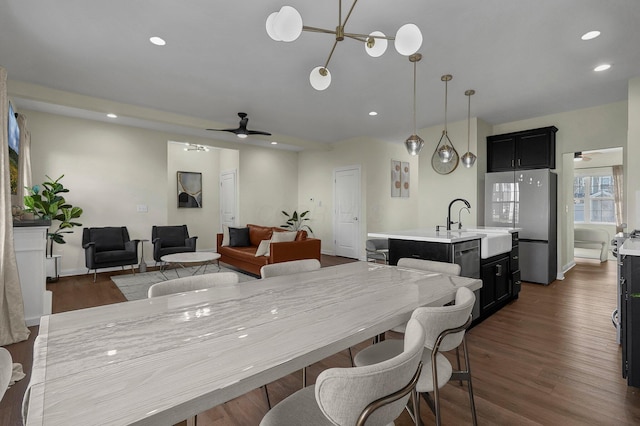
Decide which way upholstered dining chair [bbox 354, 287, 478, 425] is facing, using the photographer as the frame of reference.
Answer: facing away from the viewer and to the left of the viewer

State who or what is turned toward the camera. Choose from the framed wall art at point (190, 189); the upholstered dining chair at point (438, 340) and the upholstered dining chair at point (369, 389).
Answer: the framed wall art

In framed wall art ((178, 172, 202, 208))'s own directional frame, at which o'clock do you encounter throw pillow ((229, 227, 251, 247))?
The throw pillow is roughly at 11 o'clock from the framed wall art.

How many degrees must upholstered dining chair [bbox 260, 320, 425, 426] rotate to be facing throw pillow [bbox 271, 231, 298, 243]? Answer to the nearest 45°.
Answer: approximately 45° to its right

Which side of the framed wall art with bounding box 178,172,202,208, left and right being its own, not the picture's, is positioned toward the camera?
front

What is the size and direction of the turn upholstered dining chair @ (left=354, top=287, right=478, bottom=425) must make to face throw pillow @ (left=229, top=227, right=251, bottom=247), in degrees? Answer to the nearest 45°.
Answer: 0° — it already faces it

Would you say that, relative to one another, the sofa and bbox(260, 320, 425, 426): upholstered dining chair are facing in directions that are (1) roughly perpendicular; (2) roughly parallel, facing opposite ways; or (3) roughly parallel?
roughly perpendicular

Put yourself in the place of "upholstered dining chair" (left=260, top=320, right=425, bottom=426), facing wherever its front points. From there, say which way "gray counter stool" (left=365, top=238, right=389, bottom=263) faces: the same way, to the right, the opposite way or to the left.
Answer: the opposite way

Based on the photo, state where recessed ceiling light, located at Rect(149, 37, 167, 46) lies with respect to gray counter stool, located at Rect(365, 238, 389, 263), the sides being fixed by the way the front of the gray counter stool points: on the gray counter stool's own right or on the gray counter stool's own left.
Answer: on the gray counter stool's own right

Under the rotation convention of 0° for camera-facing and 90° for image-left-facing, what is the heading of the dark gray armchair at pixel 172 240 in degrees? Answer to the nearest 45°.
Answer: approximately 315°

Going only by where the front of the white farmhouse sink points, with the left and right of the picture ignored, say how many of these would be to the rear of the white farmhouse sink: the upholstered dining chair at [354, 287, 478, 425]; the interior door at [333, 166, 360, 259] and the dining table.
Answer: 1

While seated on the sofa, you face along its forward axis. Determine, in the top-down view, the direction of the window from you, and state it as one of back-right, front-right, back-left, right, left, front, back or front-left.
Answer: back-left

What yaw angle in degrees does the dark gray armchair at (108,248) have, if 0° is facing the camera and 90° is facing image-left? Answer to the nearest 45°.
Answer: approximately 315°

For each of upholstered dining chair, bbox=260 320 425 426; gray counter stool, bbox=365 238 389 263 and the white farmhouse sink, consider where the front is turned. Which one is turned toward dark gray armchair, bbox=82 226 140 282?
the upholstered dining chair
